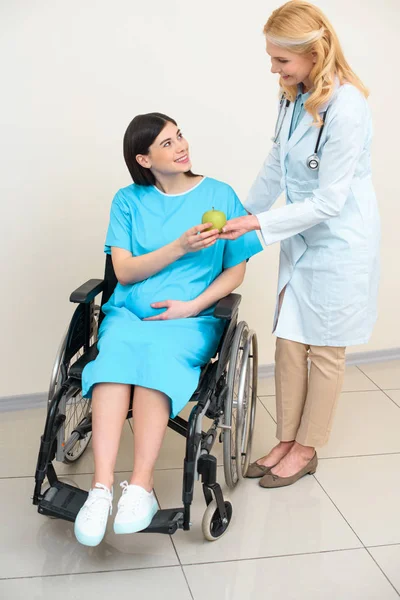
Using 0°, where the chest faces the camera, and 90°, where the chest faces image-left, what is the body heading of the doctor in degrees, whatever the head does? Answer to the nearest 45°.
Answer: approximately 45°

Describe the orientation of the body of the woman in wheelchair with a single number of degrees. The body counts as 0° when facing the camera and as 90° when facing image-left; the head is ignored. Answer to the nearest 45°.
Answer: approximately 45°

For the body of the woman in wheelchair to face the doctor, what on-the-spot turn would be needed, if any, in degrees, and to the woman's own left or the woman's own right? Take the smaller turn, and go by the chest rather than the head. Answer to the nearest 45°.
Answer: approximately 135° to the woman's own left
